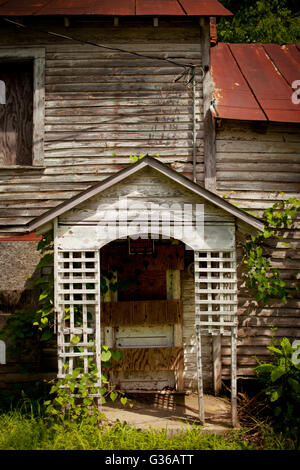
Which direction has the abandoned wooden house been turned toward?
toward the camera
